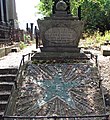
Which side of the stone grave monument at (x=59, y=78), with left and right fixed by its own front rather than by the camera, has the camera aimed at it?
front
